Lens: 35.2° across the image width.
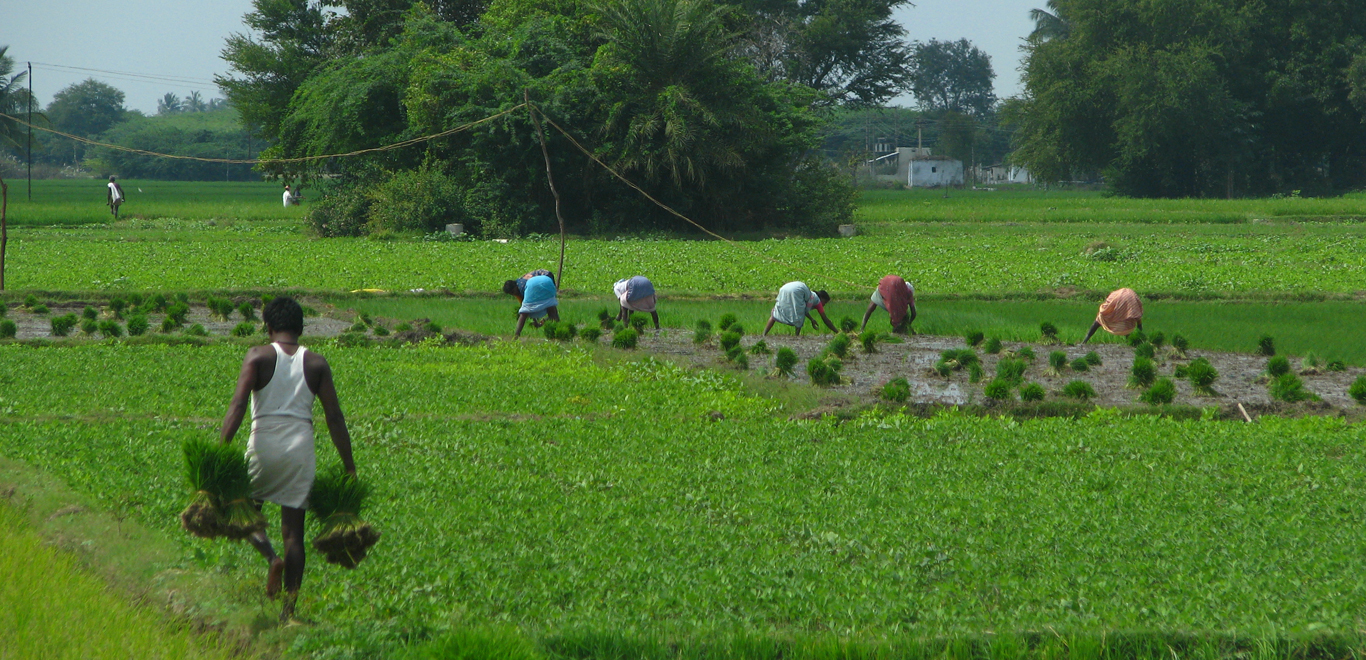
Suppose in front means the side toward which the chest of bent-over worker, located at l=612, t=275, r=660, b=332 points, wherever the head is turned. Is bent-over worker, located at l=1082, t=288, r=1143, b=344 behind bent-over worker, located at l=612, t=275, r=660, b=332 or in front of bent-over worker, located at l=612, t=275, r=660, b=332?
behind

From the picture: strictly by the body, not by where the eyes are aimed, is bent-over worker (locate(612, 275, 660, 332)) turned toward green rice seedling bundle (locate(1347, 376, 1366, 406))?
no

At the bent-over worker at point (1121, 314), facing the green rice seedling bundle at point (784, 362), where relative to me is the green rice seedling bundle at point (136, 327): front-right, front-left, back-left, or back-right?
front-right

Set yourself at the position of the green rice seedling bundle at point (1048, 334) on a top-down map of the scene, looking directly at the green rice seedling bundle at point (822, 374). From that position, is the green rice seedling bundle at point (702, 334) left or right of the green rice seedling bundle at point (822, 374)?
right

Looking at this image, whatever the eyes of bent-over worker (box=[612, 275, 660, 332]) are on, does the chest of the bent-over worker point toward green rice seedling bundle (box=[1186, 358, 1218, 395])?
no

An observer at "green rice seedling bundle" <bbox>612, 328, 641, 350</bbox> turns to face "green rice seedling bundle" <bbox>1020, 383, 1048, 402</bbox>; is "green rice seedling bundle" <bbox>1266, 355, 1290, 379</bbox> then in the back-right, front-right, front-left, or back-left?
front-left

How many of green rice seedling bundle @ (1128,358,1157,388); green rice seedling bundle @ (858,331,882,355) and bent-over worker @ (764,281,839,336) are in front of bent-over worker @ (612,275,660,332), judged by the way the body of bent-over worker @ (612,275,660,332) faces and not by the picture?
0

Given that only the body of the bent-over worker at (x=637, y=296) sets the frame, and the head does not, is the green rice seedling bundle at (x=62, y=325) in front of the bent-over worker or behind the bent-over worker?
in front

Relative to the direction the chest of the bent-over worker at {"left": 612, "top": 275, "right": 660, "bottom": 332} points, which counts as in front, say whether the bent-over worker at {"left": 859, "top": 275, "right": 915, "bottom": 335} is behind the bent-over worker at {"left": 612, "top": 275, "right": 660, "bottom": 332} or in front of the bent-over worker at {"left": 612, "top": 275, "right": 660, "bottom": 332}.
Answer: behind
